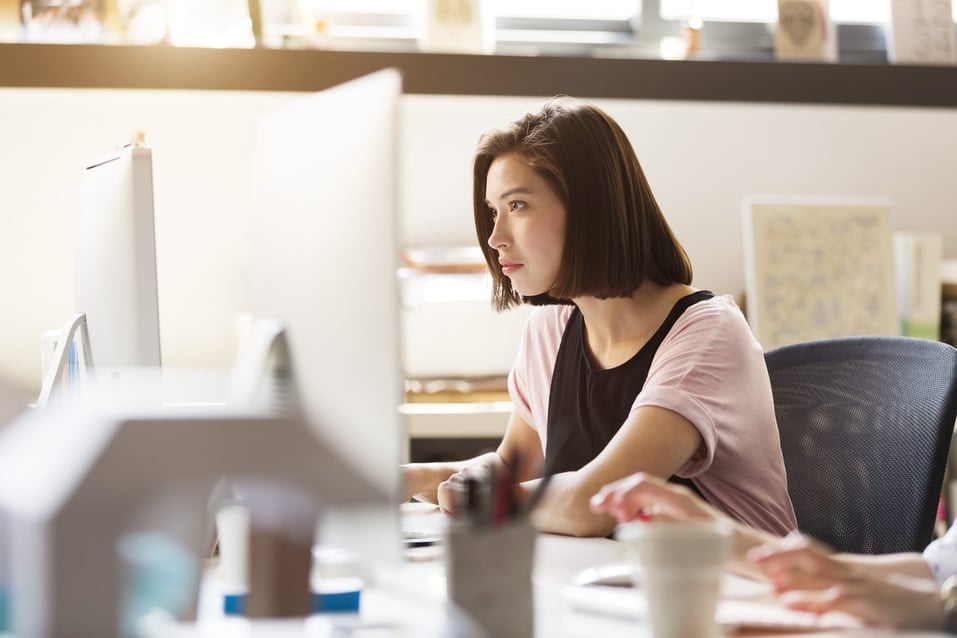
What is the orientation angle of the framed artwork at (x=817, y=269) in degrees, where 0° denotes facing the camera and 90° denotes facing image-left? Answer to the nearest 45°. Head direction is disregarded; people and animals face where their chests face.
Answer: approximately 0°

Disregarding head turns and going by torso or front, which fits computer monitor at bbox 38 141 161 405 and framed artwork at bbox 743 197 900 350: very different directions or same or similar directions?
very different directions

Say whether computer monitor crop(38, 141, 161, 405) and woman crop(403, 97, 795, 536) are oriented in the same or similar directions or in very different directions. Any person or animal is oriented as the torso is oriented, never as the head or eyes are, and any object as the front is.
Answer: very different directions

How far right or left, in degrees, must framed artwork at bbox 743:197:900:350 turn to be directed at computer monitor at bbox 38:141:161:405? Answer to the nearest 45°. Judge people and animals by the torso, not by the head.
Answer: approximately 90° to its right

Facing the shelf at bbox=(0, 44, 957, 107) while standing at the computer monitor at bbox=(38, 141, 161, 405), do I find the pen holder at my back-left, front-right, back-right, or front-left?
back-right

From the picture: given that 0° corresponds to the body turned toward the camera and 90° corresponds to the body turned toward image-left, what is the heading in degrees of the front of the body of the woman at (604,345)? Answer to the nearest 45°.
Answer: approximately 45°
